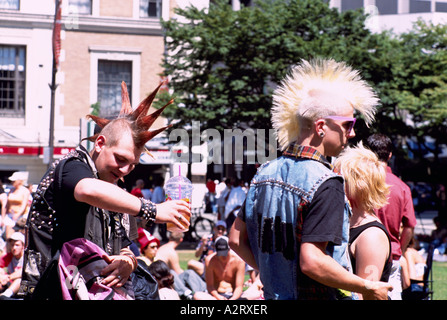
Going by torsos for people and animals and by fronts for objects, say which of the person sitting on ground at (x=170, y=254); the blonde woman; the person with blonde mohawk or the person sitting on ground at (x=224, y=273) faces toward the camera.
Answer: the person sitting on ground at (x=224, y=273)

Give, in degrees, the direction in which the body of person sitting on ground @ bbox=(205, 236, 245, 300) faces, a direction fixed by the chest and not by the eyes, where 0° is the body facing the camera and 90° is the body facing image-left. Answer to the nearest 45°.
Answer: approximately 0°

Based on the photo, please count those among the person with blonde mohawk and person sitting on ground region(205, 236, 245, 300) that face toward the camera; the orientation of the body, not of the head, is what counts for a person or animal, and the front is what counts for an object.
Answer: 1

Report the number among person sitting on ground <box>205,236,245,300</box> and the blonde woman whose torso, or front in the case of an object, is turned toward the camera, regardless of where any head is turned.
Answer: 1

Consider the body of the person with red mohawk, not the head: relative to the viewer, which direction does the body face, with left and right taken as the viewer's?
facing the viewer and to the right of the viewer

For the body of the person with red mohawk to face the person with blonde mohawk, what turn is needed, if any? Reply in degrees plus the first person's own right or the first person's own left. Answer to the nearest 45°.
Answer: approximately 45° to the first person's own left

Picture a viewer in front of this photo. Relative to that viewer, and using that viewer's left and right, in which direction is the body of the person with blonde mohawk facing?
facing away from the viewer and to the right of the viewer

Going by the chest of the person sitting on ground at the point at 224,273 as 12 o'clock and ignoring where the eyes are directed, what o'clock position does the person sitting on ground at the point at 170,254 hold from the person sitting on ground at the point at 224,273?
the person sitting on ground at the point at 170,254 is roughly at 4 o'clock from the person sitting on ground at the point at 224,273.

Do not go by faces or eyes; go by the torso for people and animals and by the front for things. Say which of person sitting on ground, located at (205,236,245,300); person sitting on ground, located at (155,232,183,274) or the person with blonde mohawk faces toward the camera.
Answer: person sitting on ground, located at (205,236,245,300)
